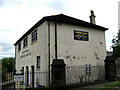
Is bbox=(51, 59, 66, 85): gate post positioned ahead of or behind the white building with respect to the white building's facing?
ahead

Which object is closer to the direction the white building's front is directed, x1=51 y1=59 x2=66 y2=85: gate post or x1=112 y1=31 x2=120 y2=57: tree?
the gate post

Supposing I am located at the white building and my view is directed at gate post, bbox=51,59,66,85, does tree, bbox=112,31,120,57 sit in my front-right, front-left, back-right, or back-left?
back-left
